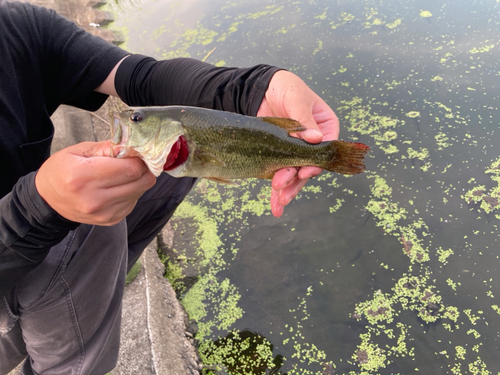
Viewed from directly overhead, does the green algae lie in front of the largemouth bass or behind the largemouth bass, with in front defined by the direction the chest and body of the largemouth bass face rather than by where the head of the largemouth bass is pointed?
behind

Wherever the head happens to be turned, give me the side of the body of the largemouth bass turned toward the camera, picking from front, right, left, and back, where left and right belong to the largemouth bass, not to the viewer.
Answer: left
